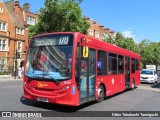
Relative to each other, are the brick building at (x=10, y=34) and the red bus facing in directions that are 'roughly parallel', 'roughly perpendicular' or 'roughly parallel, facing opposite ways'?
roughly perpendicular

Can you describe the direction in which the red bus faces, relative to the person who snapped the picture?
facing the viewer and to the left of the viewer

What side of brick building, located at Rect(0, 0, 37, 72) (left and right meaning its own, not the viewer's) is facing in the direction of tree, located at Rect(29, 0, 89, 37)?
left

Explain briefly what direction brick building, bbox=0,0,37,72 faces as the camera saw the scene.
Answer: facing the viewer and to the right of the viewer

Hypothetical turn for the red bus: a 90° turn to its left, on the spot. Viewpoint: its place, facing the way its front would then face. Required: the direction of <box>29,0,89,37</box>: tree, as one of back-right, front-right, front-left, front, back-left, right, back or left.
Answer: back-left

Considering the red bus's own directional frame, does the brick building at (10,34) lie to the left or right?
on its right

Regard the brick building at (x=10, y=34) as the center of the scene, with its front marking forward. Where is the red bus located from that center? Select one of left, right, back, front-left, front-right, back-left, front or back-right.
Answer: front-right

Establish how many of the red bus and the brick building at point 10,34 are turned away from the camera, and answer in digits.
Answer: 0
